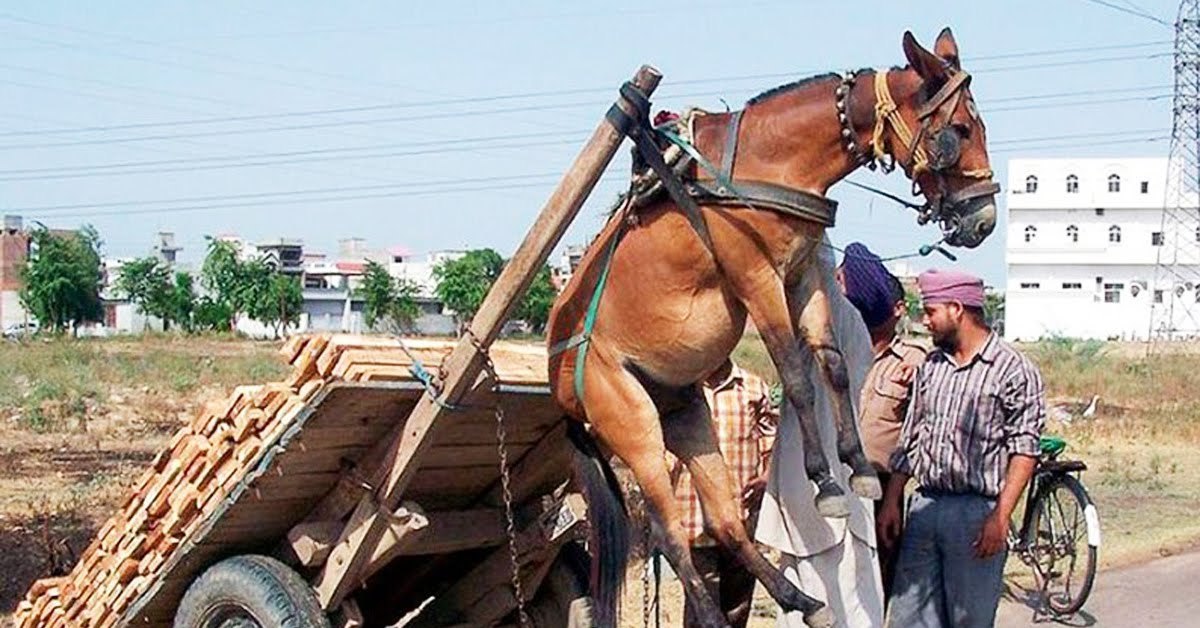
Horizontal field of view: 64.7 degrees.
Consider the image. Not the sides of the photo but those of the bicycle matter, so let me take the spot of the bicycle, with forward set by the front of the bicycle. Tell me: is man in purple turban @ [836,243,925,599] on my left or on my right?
on my left

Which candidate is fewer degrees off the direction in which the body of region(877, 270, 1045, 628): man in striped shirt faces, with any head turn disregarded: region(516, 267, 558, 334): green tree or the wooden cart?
the wooden cart

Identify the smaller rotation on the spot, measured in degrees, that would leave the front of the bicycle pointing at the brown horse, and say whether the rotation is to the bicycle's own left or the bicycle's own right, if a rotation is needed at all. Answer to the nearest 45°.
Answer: approximately 135° to the bicycle's own left

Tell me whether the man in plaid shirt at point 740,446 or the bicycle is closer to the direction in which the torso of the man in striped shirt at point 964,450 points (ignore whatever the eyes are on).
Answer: the man in plaid shirt

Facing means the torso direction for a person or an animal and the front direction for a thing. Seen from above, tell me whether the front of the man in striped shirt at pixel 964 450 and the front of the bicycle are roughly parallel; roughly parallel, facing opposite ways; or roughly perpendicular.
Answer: roughly perpendicular
